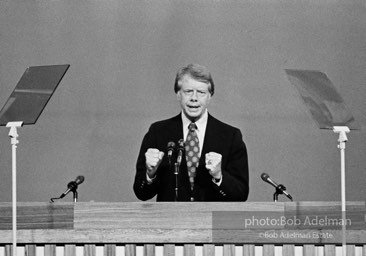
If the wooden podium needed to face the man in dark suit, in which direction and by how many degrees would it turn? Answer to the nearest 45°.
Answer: approximately 180°

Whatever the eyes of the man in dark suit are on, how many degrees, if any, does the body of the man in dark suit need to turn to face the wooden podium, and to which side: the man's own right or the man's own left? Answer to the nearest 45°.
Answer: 0° — they already face it

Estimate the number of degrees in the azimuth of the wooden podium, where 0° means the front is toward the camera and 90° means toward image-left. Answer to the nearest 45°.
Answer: approximately 0°

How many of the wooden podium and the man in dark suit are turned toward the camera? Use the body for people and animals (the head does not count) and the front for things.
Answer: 2

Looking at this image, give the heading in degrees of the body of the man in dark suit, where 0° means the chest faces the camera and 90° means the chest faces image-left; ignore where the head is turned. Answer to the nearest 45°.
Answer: approximately 0°
